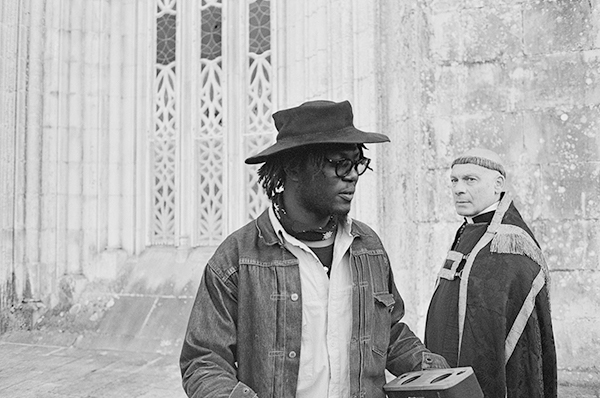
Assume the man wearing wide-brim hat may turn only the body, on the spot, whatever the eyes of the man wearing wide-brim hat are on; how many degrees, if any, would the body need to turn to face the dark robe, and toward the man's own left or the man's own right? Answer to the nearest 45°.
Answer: approximately 90° to the man's own left

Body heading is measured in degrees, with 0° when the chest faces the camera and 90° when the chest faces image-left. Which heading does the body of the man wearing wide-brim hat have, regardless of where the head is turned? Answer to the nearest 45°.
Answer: approximately 315°

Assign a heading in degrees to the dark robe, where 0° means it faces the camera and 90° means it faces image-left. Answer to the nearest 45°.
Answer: approximately 45°
